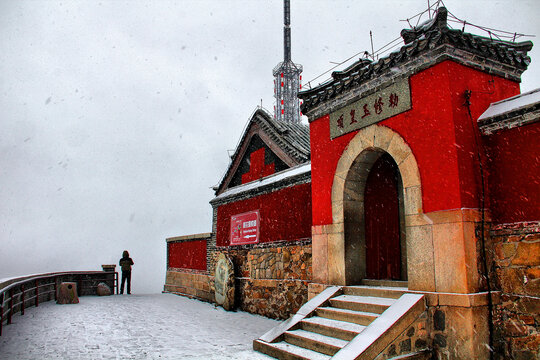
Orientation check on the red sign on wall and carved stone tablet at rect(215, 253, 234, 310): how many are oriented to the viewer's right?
0

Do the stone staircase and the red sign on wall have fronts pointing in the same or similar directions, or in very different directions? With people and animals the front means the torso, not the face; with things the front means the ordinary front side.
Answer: same or similar directions

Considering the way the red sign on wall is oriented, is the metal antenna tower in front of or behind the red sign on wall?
behind

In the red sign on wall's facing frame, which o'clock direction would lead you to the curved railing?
The curved railing is roughly at 2 o'clock from the red sign on wall.

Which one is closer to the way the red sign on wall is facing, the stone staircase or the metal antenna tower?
the stone staircase

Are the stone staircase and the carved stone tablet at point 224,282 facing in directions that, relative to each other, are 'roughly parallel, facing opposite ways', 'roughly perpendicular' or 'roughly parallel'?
roughly parallel

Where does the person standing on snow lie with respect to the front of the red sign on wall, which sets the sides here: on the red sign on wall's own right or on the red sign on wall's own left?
on the red sign on wall's own right

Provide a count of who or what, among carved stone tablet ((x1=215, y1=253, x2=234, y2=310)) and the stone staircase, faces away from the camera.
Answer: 0

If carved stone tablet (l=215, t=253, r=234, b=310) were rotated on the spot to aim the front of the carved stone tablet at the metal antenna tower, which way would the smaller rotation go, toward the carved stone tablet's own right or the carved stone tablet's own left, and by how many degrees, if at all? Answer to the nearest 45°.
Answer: approximately 135° to the carved stone tablet's own right

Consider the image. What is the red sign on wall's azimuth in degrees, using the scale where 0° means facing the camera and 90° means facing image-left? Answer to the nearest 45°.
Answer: approximately 45°

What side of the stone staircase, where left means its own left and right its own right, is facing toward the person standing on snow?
right

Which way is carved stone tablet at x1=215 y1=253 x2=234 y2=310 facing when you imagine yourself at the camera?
facing the viewer and to the left of the viewer
